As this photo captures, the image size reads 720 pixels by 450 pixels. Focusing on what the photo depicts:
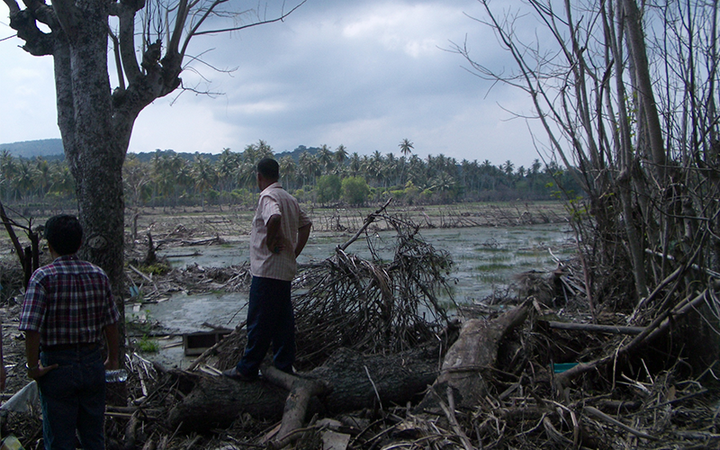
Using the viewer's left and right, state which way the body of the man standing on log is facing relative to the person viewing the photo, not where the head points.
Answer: facing away from the viewer and to the left of the viewer

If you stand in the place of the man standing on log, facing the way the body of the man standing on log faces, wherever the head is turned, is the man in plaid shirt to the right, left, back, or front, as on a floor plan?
left

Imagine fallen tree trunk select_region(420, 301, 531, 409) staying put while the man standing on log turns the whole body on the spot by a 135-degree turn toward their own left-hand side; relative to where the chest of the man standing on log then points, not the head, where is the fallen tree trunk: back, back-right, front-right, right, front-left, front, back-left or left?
left

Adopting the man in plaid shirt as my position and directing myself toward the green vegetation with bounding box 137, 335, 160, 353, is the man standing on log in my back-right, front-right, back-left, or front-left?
front-right
